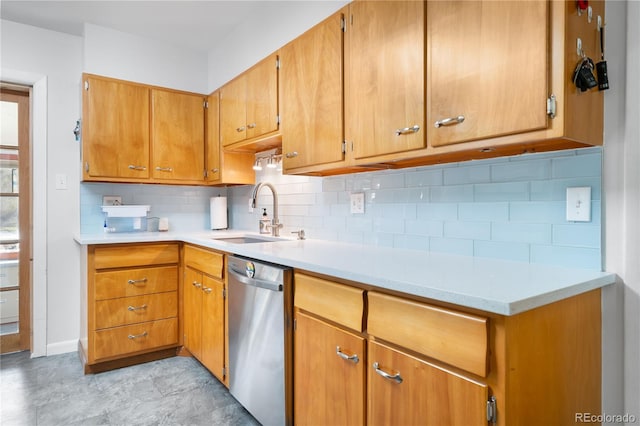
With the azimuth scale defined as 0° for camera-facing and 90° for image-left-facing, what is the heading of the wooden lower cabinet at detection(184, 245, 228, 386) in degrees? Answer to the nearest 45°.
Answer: approximately 45°

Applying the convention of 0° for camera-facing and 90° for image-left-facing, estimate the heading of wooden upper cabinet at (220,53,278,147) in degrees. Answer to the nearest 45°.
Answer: approximately 45°

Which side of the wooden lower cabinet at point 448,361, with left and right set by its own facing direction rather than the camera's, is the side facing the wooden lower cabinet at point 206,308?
right

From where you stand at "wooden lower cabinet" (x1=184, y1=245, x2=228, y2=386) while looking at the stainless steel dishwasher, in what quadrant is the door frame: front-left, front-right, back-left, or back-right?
back-right

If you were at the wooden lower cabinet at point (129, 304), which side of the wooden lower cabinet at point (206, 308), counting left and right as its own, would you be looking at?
right

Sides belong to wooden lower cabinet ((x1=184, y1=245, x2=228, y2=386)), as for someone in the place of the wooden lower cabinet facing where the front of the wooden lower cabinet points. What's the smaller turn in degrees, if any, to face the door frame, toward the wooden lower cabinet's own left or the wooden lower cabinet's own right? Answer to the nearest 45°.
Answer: approximately 90° to the wooden lower cabinet's own right
